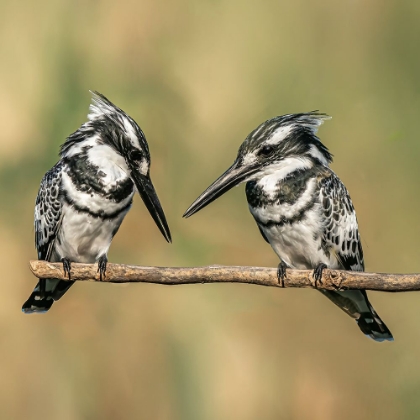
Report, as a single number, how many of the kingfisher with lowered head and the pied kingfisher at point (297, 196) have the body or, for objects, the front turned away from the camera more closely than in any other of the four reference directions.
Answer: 0

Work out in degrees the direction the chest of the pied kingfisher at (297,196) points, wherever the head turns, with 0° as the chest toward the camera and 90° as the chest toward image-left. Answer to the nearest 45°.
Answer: approximately 45°

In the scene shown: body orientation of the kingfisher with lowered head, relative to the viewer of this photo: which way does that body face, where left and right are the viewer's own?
facing the viewer and to the right of the viewer

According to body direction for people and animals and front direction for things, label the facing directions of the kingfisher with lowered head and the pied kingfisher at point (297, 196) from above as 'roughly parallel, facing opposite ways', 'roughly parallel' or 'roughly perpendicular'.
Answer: roughly perpendicular
